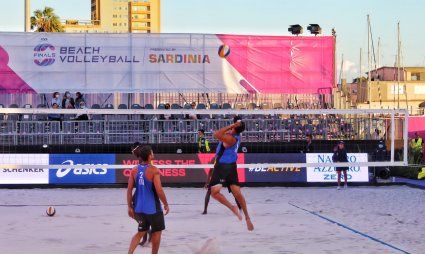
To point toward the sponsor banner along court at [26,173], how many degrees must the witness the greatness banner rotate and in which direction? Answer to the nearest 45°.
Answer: approximately 90° to its right

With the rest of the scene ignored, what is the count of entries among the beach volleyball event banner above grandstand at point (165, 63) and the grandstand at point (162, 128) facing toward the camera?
2

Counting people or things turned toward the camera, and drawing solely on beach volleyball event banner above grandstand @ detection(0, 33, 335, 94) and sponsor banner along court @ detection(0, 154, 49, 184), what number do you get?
2

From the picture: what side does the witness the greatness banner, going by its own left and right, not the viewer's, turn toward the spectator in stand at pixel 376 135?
left

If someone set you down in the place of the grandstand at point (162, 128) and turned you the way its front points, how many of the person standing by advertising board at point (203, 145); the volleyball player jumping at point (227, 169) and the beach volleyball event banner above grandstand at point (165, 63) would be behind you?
1

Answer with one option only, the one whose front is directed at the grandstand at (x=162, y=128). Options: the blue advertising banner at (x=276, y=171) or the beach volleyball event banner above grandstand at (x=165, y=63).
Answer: the beach volleyball event banner above grandstand

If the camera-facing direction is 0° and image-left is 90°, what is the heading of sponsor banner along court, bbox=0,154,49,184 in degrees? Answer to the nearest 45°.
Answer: approximately 0°

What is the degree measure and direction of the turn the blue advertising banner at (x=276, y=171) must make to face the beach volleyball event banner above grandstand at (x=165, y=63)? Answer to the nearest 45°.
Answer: approximately 135° to its right
